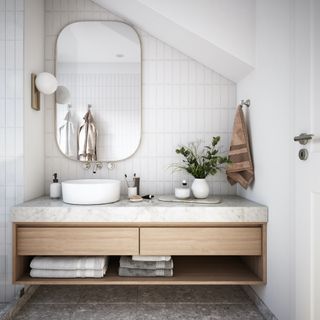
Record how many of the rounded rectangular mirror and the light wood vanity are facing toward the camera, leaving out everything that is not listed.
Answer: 2

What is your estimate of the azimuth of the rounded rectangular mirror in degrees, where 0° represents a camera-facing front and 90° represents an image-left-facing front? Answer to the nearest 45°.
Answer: approximately 0°
